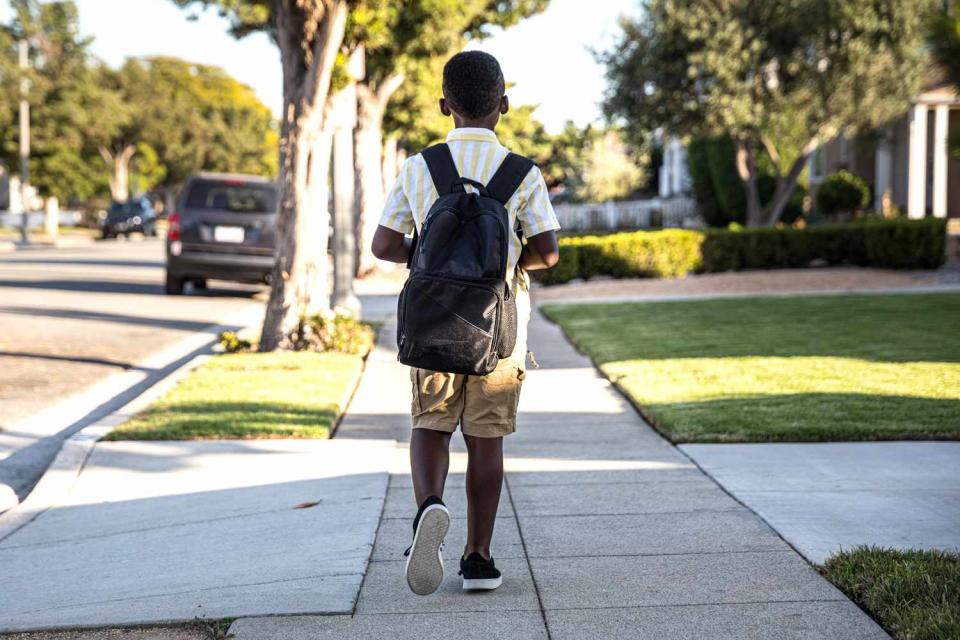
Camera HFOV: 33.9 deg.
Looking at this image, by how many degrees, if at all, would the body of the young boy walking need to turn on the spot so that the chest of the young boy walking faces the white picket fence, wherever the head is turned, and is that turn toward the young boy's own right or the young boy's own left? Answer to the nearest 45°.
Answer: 0° — they already face it

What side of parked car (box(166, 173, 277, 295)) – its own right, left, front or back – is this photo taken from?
back

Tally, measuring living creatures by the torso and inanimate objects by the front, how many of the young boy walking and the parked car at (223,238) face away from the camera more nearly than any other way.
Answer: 2

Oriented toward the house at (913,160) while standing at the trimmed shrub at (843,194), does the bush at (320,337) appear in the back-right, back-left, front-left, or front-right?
back-right

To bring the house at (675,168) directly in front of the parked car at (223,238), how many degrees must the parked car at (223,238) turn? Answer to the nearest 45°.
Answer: approximately 45° to its right

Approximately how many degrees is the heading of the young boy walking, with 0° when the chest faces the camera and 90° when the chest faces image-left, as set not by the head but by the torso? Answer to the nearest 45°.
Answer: approximately 180°

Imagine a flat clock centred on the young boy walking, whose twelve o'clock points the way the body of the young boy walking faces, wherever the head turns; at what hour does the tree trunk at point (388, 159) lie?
The tree trunk is roughly at 12 o'clock from the young boy walking.

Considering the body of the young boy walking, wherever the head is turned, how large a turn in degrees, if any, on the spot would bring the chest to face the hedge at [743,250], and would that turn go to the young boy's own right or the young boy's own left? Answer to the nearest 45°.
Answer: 0° — they already face it

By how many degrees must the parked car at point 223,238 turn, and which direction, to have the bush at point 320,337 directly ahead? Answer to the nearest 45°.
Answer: approximately 180°

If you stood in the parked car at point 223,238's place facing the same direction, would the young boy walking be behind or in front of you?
behind

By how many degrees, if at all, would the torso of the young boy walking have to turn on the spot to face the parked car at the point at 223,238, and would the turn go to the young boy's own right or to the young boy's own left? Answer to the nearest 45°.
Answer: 0° — they already face it
